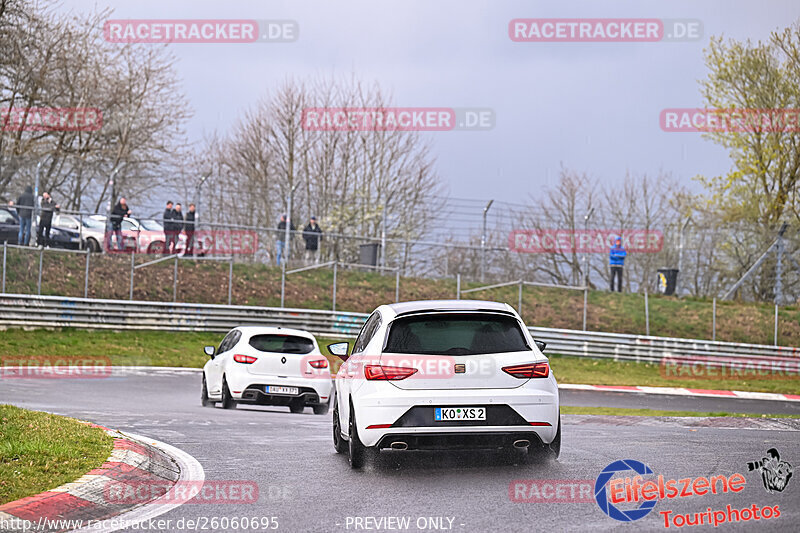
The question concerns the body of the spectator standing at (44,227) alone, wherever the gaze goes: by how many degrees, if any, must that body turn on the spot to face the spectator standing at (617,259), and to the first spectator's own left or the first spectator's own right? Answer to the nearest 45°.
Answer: approximately 45° to the first spectator's own left

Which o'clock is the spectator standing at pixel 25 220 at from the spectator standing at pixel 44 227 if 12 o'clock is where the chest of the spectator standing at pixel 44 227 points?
the spectator standing at pixel 25 220 is roughly at 4 o'clock from the spectator standing at pixel 44 227.

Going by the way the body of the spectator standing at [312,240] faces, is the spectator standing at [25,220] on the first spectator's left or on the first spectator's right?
on the first spectator's right

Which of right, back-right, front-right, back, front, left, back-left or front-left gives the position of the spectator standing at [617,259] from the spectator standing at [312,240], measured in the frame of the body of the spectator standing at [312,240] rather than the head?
left

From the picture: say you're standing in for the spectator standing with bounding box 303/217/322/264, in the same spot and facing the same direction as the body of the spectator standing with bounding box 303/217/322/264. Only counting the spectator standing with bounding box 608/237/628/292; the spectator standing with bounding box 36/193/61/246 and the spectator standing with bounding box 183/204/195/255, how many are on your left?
1

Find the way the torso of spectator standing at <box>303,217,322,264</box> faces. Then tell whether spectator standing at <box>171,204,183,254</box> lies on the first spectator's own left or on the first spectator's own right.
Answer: on the first spectator's own right

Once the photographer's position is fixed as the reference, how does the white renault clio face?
facing away from the viewer and to the left of the viewer

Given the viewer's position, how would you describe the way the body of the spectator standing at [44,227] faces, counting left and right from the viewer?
facing the viewer and to the right of the viewer

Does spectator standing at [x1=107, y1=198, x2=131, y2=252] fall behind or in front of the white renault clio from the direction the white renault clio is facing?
in front

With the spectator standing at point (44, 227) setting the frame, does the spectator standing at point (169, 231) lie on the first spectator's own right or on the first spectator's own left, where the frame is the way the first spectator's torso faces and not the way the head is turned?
on the first spectator's own left

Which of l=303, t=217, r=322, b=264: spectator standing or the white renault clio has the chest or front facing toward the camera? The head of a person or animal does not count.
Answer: the spectator standing

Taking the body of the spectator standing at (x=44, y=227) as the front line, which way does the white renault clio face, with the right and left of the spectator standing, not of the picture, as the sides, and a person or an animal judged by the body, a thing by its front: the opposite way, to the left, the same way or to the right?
the opposite way

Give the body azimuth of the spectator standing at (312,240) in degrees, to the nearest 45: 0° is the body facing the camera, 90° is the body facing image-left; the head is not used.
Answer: approximately 0°

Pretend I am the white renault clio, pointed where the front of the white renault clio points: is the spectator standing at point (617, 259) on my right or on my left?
on my right

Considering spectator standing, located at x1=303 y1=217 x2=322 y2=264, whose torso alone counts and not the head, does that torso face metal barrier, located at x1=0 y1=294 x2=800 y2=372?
yes

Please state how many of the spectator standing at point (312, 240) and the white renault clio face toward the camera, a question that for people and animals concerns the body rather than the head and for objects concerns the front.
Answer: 1
